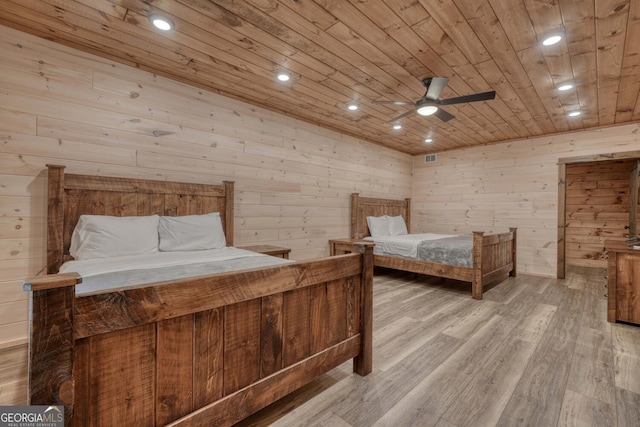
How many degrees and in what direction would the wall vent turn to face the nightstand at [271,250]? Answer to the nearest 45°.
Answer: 0° — it already faces it

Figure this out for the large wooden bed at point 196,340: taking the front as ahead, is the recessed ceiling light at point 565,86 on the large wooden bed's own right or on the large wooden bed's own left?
on the large wooden bed's own left

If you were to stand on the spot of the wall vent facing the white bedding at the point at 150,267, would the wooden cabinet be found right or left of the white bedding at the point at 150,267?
left

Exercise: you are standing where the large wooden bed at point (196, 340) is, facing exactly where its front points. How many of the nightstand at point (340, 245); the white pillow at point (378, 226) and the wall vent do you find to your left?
3

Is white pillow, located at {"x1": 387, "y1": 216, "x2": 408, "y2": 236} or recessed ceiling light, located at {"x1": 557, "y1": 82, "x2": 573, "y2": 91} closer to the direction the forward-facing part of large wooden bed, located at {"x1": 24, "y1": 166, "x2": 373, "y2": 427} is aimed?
the recessed ceiling light

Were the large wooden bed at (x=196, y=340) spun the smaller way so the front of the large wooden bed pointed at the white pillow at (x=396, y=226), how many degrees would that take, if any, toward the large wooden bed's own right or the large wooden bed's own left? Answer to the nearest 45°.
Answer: approximately 90° to the large wooden bed's own left

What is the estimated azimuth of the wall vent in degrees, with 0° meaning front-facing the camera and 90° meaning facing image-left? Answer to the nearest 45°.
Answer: approximately 45°
